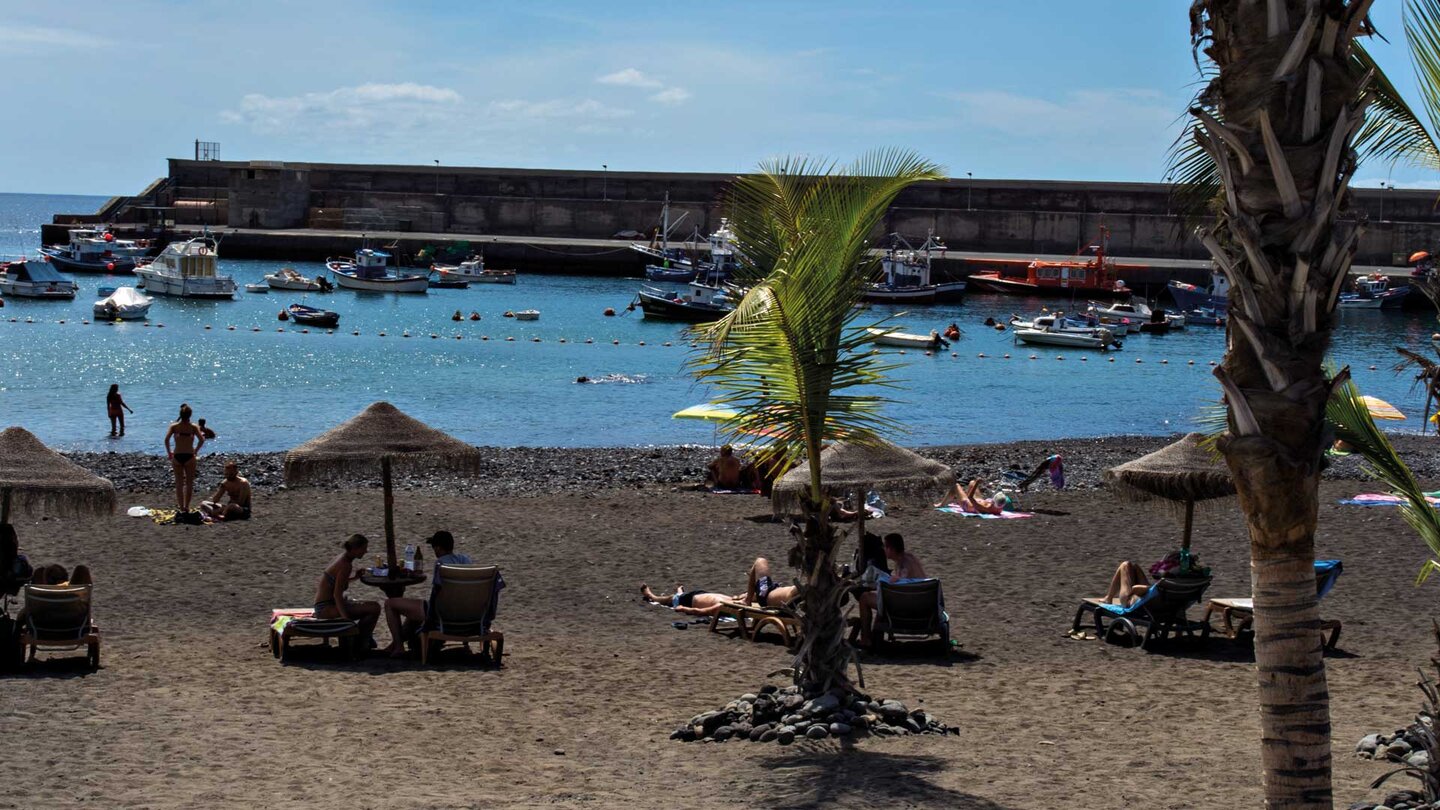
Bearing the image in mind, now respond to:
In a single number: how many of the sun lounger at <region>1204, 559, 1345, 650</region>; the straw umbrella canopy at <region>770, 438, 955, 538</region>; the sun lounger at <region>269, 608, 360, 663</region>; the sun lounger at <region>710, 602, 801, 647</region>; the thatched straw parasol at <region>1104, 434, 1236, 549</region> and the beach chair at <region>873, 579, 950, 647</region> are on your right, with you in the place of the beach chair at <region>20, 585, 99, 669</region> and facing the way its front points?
6

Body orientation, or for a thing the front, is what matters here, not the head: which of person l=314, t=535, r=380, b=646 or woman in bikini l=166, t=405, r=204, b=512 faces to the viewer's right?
the person

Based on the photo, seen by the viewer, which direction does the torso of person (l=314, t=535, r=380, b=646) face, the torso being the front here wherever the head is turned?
to the viewer's right

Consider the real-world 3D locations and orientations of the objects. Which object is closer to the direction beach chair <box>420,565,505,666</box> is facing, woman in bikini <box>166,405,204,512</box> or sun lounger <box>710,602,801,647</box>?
the woman in bikini

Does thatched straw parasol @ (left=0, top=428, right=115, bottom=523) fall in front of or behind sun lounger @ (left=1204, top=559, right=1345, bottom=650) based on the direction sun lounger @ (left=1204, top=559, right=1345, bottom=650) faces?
in front

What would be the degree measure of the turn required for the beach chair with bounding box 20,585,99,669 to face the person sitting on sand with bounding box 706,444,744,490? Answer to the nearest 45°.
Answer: approximately 45° to its right

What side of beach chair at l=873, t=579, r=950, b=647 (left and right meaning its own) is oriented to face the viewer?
back

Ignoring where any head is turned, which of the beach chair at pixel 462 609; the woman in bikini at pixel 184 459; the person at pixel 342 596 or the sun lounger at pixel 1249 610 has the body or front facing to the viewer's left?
the sun lounger

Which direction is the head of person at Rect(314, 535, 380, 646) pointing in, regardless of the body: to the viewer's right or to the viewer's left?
to the viewer's right

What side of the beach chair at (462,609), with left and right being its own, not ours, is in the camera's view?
back

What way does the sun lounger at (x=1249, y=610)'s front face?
to the viewer's left
